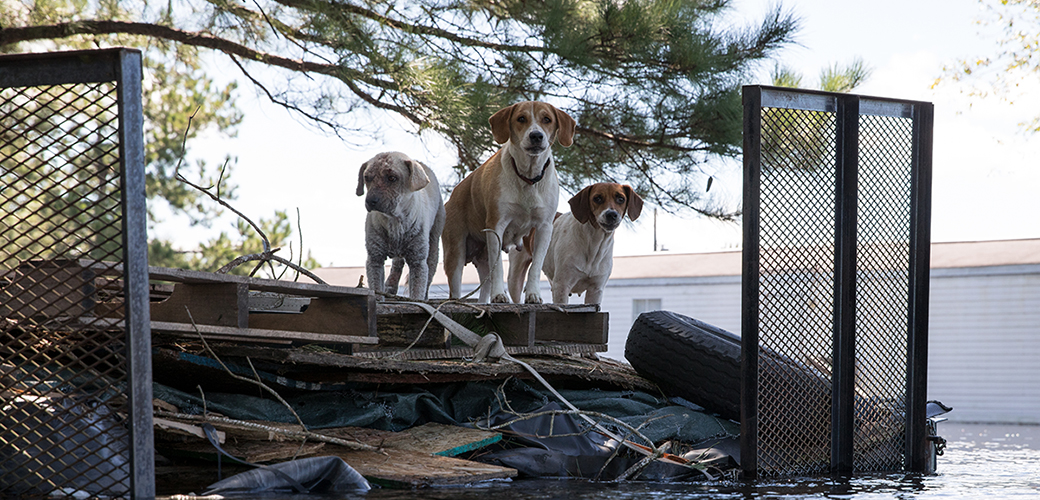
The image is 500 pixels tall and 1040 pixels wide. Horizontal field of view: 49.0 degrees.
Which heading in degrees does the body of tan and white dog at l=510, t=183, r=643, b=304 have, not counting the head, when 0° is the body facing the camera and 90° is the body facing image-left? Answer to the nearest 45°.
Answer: approximately 315°

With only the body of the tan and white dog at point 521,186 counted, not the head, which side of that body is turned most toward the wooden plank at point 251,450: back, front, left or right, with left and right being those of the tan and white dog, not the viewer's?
right

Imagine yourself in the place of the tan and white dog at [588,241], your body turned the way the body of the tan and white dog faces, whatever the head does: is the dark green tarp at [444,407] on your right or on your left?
on your right

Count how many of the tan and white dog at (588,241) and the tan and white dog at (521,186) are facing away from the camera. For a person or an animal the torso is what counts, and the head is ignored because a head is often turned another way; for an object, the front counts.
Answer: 0

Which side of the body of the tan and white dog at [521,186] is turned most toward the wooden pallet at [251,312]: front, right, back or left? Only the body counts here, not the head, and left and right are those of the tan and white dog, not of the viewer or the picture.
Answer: right

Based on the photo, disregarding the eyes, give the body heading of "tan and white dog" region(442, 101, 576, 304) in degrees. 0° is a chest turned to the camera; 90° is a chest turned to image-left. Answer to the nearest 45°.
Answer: approximately 315°

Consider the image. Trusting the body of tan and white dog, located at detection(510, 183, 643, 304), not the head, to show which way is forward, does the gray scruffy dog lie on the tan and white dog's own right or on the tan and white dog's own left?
on the tan and white dog's own right

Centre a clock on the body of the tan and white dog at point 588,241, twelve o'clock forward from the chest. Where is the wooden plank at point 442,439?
The wooden plank is roughly at 2 o'clock from the tan and white dog.
